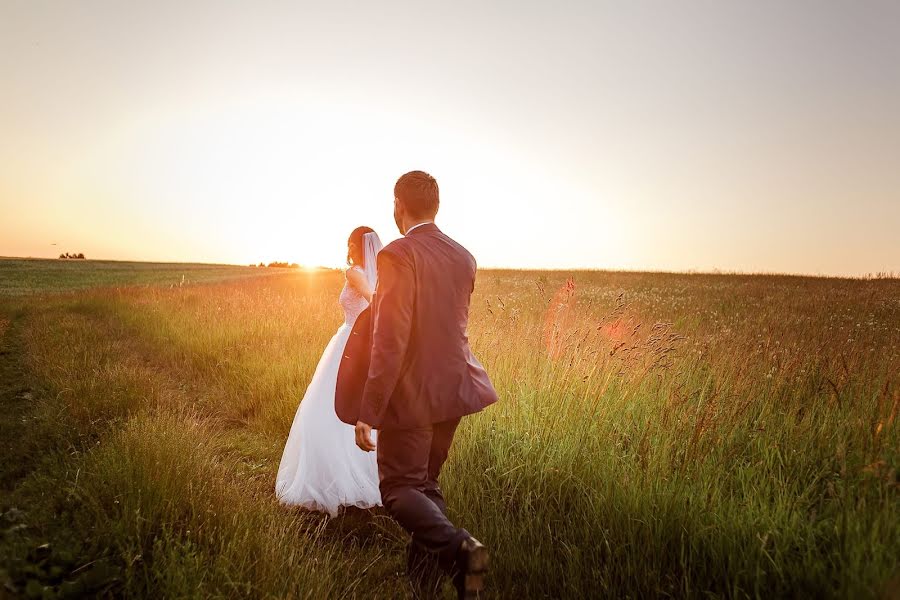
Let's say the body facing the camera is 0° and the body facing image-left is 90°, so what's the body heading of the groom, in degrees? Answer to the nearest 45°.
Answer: approximately 135°
